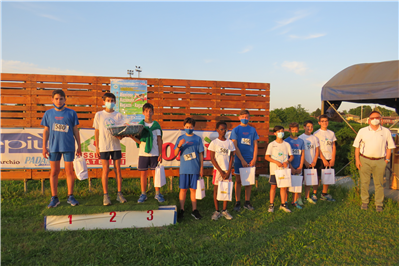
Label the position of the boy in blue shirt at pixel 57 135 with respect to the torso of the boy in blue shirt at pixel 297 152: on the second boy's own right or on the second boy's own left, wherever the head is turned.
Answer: on the second boy's own right

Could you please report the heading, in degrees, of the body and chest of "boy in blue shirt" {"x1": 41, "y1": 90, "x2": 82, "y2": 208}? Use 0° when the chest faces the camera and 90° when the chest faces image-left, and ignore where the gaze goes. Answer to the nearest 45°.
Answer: approximately 0°

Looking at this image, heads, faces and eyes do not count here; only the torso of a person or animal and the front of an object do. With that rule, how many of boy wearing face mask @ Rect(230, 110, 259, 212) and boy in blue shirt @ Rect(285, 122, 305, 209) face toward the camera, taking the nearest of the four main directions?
2

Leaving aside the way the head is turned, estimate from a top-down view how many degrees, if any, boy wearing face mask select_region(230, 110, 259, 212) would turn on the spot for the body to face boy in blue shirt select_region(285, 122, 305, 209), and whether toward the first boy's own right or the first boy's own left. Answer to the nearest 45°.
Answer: approximately 90° to the first boy's own left

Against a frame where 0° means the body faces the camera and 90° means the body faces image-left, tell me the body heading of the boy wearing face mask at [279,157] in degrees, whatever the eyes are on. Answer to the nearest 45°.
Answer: approximately 0°

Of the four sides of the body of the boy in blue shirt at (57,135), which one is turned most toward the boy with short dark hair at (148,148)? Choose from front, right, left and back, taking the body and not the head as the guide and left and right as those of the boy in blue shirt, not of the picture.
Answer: left

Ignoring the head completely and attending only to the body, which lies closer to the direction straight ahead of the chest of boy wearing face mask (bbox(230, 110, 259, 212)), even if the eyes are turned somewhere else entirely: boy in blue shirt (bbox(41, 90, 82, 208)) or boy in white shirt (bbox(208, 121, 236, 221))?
the boy in white shirt
